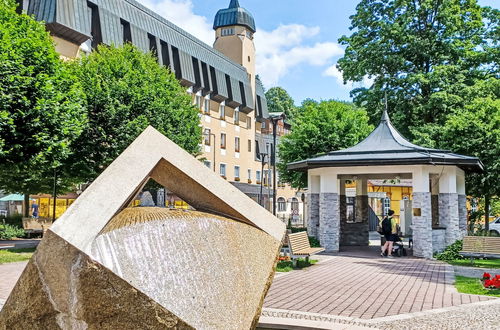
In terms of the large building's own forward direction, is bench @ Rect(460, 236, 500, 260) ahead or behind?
ahead

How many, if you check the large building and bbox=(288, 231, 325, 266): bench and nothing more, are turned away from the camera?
0

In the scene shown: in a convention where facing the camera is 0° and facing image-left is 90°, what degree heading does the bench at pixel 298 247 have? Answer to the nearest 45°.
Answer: approximately 315°

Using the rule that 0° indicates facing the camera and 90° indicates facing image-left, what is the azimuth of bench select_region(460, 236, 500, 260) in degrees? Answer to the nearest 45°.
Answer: approximately 0°

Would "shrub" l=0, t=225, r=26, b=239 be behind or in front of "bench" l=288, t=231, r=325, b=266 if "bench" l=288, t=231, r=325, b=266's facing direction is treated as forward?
behind

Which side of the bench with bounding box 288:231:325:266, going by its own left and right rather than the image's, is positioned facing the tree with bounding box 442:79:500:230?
left

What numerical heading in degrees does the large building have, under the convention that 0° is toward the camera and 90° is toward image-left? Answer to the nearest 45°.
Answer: approximately 315°

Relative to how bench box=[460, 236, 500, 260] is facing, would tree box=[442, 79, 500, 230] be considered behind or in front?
behind

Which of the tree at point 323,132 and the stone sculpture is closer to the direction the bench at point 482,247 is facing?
the stone sculpture

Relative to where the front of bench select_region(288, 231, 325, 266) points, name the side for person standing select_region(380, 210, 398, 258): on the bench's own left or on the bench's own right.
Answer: on the bench's own left
